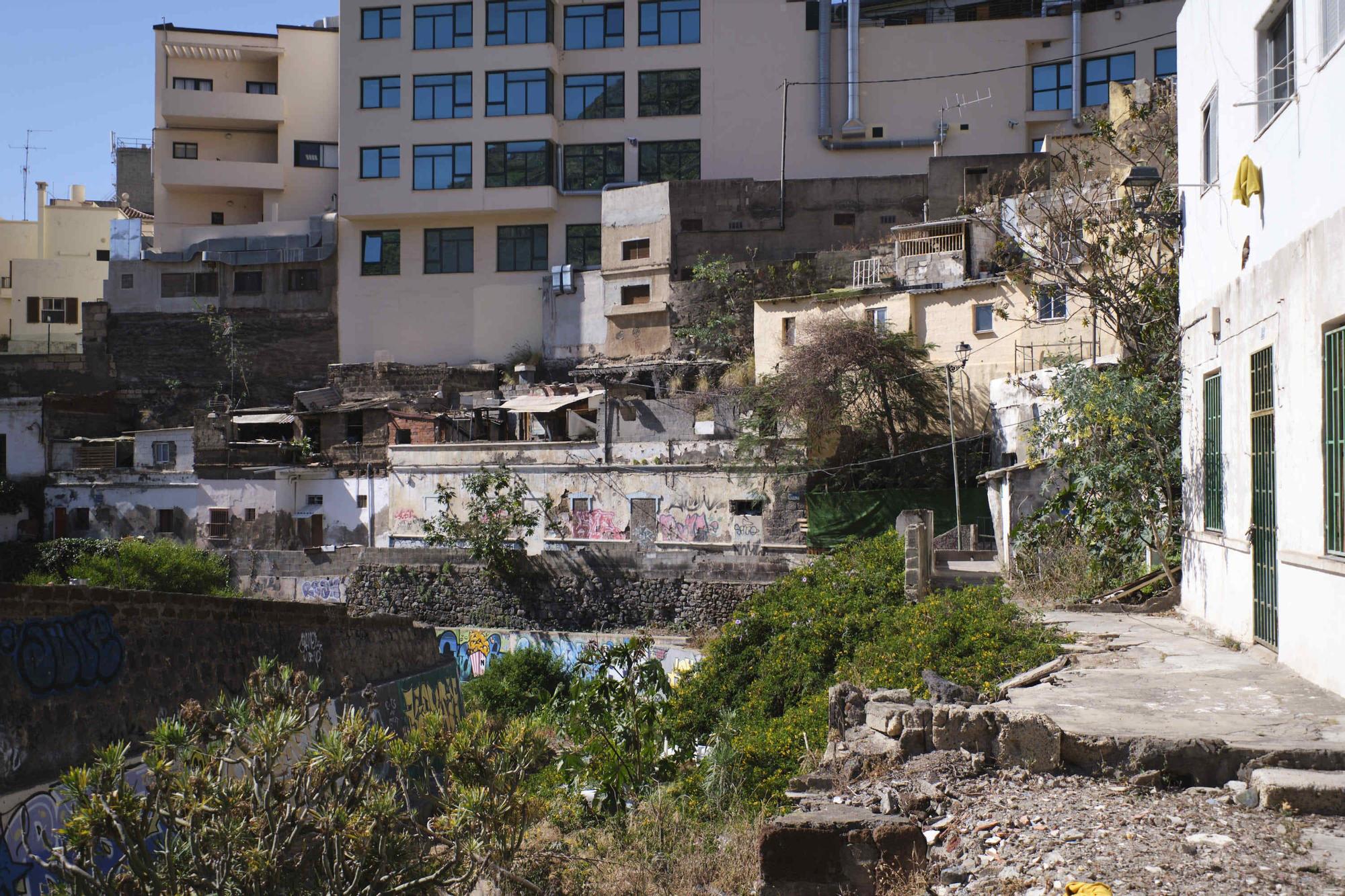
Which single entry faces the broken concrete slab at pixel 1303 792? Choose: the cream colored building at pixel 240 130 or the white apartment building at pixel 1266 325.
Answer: the cream colored building

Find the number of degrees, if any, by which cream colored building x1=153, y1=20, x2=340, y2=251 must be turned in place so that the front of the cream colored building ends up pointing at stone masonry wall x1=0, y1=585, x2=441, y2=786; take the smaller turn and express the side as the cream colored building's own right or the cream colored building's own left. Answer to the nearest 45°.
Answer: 0° — it already faces it

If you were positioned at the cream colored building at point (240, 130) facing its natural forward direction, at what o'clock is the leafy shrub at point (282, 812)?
The leafy shrub is roughly at 12 o'clock from the cream colored building.

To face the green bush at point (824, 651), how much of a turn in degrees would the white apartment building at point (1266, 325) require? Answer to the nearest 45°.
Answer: approximately 45° to its right

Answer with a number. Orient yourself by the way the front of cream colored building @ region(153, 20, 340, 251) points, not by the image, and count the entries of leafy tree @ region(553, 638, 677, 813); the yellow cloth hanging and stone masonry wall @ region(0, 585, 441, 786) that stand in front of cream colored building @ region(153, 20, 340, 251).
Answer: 3

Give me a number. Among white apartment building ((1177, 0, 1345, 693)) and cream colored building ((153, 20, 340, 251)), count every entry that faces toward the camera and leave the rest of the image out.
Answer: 1

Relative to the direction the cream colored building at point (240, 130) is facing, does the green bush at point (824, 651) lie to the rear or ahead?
ahead

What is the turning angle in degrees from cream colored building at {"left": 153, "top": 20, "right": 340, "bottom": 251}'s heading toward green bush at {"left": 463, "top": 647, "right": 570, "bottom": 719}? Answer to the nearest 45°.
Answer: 0° — it already faces it

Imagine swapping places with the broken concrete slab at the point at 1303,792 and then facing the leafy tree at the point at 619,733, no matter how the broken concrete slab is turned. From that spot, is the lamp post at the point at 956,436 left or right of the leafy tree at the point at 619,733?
right

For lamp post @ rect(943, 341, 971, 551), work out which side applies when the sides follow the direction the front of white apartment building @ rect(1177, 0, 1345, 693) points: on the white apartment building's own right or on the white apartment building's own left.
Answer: on the white apartment building's own right

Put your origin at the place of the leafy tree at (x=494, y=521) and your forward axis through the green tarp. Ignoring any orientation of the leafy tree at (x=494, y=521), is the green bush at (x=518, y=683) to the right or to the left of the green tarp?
right

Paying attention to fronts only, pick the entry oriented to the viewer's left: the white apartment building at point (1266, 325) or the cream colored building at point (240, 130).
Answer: the white apartment building

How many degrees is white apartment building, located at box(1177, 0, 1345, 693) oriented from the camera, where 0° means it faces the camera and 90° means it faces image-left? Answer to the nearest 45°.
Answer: approximately 90°

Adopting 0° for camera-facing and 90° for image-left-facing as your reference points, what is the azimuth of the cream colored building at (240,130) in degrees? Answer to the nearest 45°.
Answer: approximately 0°

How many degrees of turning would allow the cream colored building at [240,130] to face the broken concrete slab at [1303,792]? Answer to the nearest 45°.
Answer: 0° — it already faces it

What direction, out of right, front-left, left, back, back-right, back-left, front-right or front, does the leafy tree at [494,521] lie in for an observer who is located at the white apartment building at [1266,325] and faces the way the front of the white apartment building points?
front-right
